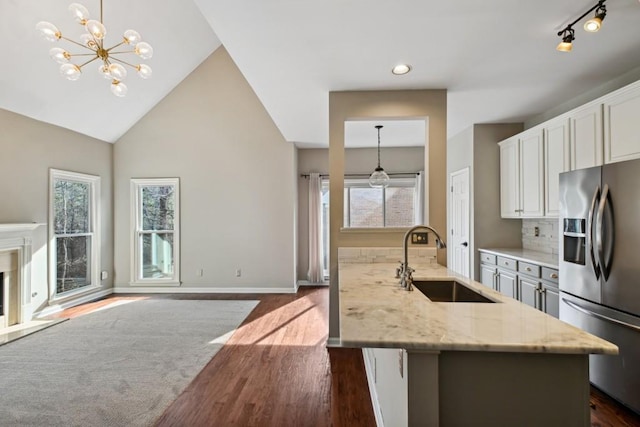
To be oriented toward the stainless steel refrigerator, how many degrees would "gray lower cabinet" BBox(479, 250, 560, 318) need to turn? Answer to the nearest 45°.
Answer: approximately 90° to its left

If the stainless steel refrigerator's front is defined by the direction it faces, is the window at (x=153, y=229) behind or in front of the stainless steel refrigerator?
in front

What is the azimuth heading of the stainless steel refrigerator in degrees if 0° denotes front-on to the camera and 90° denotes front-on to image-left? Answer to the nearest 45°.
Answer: approximately 45°

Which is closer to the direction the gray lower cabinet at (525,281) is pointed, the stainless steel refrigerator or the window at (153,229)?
the window

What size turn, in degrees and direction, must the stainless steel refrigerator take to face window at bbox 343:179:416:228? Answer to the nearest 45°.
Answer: approximately 90° to its right

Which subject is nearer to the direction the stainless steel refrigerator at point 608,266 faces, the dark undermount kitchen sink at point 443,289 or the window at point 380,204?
the dark undermount kitchen sink

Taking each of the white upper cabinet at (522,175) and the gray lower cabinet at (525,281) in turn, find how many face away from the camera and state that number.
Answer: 0

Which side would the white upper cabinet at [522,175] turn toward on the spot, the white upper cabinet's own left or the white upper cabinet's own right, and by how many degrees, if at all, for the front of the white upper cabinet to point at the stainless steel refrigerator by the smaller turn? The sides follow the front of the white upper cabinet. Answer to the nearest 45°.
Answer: approximately 45° to the white upper cabinet's own left

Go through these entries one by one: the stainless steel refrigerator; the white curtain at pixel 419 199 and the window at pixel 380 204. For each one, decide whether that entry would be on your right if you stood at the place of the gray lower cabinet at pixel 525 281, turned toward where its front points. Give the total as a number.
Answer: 2

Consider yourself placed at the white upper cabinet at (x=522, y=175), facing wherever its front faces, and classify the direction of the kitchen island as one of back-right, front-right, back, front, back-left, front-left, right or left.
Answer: front-left

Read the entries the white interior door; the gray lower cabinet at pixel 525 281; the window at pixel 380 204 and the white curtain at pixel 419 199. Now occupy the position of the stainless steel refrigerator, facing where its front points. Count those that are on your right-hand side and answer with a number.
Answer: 4

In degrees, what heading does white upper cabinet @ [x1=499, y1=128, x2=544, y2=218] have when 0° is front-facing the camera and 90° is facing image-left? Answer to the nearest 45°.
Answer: approximately 45°

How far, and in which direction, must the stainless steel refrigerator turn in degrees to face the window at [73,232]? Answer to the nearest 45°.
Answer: approximately 45° to its right

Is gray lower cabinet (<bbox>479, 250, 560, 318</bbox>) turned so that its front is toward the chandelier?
yes
